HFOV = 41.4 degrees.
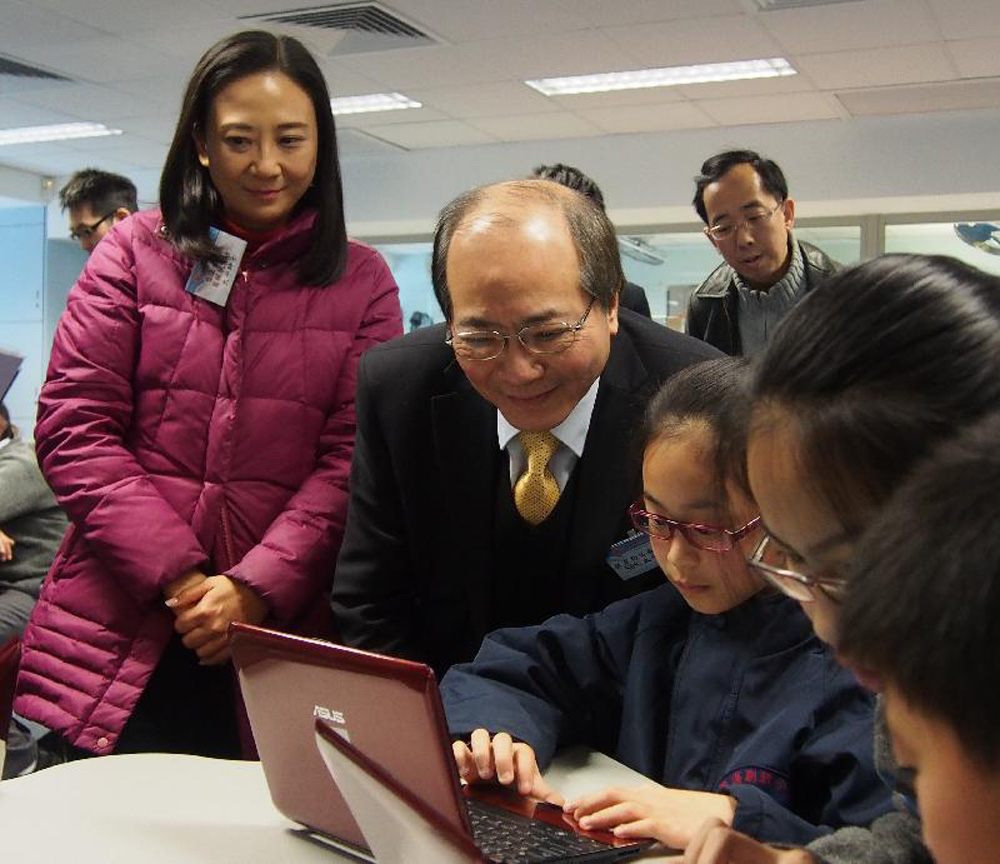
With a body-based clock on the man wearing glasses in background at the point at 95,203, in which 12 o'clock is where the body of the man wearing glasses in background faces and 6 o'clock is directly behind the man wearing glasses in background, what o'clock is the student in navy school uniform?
The student in navy school uniform is roughly at 10 o'clock from the man wearing glasses in background.

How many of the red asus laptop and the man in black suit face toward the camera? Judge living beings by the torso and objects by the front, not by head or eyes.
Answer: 1

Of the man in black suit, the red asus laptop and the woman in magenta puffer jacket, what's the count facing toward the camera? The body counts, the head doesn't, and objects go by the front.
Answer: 2

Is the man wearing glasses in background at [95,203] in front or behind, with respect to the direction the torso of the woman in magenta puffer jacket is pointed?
behind

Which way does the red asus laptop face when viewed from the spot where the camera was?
facing away from the viewer and to the right of the viewer

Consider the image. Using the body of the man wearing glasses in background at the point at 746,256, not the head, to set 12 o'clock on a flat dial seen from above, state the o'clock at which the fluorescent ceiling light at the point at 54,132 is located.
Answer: The fluorescent ceiling light is roughly at 3 o'clock from the man wearing glasses in background.

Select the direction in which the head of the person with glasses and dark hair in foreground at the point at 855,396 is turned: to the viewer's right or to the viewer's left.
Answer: to the viewer's left

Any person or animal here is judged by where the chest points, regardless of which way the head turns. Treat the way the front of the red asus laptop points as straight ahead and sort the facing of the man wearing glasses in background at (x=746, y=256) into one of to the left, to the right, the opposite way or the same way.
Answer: the opposite way

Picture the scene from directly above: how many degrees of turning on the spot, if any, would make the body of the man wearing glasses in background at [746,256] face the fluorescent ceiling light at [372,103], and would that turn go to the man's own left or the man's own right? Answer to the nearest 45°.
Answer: approximately 90° to the man's own right

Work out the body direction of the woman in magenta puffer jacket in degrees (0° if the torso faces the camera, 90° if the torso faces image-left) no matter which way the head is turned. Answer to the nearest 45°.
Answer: approximately 0°

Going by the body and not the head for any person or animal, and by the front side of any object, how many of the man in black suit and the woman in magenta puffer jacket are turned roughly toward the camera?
2

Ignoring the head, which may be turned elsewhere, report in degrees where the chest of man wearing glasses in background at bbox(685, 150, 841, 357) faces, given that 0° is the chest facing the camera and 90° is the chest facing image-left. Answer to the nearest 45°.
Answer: approximately 45°
